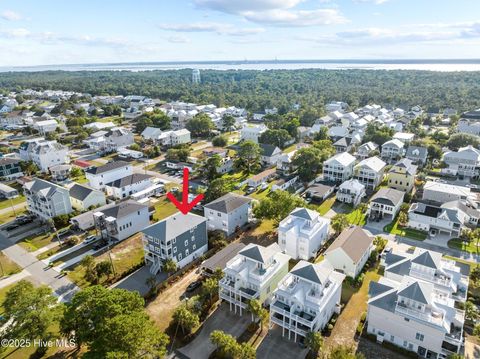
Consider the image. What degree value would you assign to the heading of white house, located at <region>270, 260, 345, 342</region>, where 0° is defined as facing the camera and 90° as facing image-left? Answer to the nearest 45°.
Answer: approximately 45°

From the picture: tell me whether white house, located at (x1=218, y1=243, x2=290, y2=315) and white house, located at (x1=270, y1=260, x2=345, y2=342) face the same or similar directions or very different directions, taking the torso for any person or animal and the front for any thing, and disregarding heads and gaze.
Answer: same or similar directions

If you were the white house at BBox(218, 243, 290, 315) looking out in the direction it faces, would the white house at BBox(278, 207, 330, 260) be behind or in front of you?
behind

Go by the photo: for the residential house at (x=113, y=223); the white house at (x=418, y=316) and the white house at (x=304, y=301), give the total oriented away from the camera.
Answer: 0

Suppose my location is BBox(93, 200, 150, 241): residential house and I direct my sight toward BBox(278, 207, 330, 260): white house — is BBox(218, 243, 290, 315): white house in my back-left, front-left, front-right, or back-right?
front-right

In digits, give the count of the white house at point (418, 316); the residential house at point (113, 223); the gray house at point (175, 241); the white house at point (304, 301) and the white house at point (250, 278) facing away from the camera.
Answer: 0

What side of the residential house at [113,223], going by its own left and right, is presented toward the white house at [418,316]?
left

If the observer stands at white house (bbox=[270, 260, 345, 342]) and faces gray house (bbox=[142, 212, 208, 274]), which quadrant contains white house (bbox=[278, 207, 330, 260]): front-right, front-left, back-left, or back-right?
front-right

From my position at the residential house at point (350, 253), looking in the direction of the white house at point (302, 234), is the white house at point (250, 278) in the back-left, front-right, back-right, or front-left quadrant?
front-left

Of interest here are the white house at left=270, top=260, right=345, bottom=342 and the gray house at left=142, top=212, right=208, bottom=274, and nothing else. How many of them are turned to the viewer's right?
0

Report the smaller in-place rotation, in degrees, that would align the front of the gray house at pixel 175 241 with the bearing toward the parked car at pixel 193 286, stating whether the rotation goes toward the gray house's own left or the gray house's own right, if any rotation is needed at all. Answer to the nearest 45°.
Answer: approximately 45° to the gray house's own left

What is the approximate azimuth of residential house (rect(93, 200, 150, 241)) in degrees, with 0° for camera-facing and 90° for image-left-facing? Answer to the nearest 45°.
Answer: approximately 45°

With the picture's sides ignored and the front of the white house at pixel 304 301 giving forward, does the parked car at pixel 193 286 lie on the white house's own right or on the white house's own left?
on the white house's own right

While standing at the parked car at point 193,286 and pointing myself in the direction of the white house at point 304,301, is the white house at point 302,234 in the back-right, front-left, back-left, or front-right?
front-left

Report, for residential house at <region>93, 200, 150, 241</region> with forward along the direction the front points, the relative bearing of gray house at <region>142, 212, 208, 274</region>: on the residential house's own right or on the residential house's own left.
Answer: on the residential house's own left

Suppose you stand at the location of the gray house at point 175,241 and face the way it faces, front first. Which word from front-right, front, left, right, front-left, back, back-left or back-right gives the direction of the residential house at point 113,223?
right
